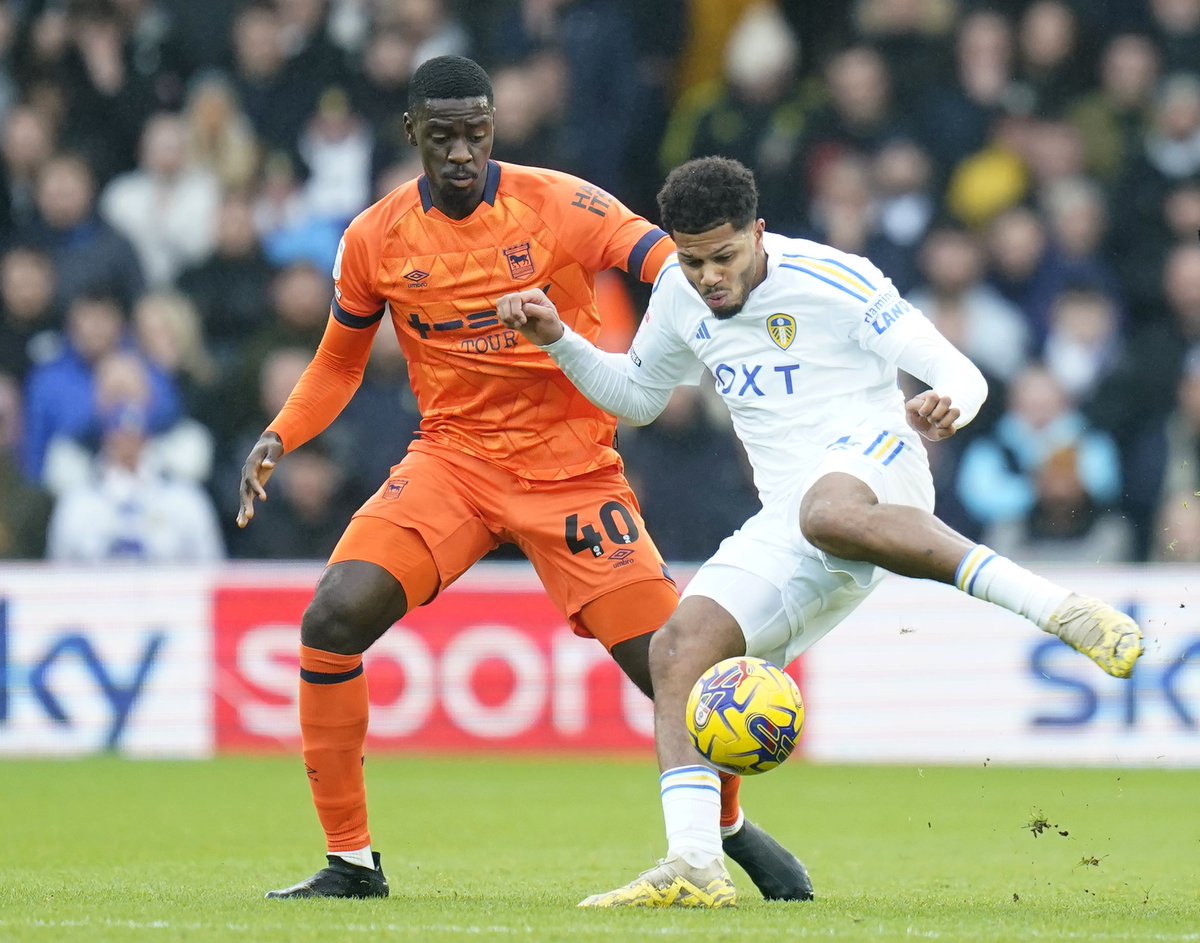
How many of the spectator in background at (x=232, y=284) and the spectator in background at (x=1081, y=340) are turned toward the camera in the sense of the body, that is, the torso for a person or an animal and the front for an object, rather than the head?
2

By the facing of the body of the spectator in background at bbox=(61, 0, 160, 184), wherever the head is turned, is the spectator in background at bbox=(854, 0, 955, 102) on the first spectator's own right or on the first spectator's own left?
on the first spectator's own left

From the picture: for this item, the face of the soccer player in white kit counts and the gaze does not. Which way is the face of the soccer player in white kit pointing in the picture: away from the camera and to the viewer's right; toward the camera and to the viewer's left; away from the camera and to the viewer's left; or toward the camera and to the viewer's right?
toward the camera and to the viewer's left

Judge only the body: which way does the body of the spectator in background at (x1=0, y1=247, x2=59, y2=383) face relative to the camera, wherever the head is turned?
toward the camera

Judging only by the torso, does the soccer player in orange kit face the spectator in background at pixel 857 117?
no

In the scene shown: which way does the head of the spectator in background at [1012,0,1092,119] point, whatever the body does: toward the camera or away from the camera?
toward the camera

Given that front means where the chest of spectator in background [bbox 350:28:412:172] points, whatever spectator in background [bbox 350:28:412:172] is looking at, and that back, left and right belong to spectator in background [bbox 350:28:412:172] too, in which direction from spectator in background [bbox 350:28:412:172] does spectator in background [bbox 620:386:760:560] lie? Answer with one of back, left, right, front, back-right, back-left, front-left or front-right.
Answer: front-left

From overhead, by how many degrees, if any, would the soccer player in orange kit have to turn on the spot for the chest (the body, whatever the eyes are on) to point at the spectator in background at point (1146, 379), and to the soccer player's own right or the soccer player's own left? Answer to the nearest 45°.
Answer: approximately 135° to the soccer player's own left

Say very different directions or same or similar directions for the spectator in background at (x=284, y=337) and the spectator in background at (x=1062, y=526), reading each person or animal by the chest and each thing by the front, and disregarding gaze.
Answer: same or similar directions

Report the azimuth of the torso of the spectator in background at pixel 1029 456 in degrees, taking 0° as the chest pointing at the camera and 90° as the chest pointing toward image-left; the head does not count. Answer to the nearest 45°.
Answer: approximately 0°

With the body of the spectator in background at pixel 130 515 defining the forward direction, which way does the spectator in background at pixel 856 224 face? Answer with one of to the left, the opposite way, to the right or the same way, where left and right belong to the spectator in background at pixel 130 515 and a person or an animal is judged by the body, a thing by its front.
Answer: the same way

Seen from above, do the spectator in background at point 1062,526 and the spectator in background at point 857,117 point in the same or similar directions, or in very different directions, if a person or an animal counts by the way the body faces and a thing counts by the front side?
same or similar directions

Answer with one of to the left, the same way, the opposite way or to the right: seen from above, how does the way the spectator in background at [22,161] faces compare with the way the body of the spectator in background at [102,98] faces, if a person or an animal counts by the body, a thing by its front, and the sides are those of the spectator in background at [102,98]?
the same way

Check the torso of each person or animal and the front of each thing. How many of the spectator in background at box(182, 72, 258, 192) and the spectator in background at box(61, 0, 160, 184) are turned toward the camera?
2

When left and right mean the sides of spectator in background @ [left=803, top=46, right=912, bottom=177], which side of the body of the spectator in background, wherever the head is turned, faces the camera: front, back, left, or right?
front

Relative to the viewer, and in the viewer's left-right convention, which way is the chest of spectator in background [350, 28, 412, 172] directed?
facing the viewer

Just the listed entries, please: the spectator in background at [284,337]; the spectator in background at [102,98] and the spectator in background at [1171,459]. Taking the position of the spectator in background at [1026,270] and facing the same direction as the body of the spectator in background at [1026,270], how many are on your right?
2

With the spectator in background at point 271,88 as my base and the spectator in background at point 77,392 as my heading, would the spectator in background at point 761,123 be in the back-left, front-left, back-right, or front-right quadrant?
back-left

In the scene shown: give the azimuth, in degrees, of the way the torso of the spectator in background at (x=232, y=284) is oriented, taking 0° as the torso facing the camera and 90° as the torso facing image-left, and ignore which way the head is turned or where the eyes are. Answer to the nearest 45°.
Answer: approximately 0°
